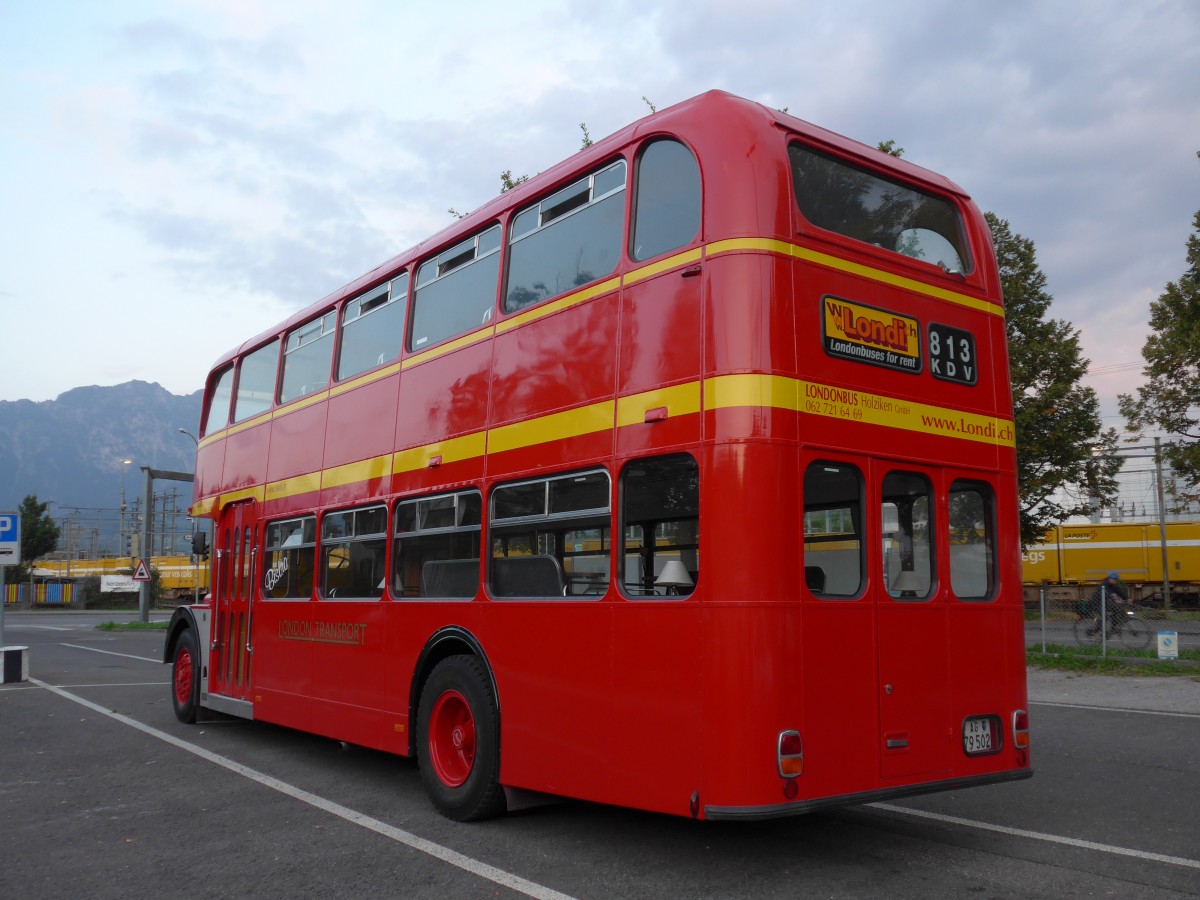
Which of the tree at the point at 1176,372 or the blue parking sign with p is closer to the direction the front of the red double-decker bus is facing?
the blue parking sign with p

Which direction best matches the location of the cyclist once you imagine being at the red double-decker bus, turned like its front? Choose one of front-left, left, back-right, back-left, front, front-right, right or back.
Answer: right

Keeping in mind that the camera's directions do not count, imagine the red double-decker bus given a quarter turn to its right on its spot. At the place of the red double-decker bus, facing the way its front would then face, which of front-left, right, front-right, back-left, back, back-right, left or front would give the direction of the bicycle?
front

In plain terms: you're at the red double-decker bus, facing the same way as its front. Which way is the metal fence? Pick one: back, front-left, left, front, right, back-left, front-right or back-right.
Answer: right

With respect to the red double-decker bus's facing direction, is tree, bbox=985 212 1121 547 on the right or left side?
on its right

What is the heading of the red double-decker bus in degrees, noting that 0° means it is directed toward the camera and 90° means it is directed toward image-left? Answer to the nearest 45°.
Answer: approximately 135°

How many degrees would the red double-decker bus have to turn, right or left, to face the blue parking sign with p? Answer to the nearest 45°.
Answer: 0° — it already faces it

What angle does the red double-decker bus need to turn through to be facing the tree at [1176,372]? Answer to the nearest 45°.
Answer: approximately 90° to its right

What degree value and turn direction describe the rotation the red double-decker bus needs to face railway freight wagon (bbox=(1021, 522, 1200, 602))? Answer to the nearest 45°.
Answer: approximately 90° to its right
